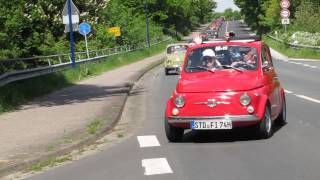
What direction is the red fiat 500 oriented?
toward the camera
